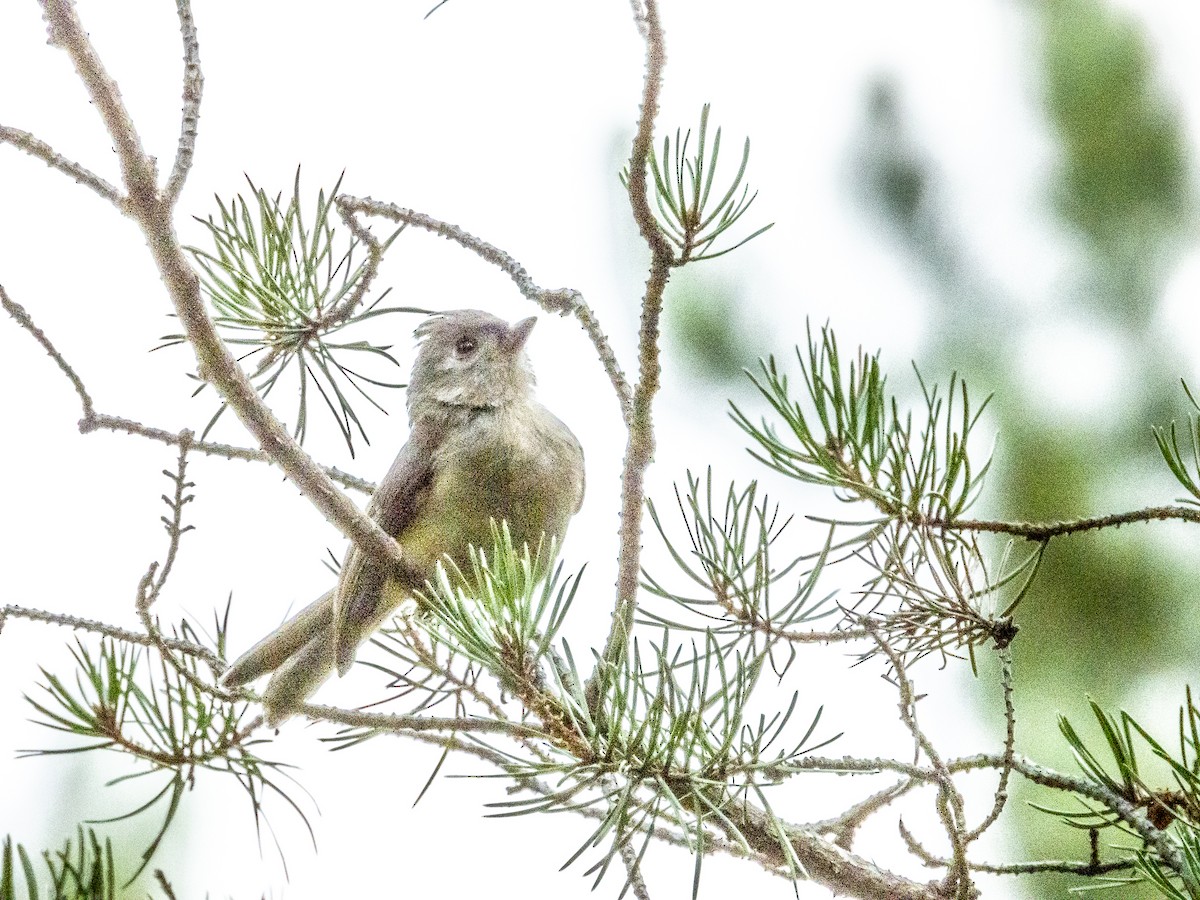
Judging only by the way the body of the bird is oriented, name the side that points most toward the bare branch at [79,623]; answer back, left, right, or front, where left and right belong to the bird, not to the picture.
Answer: right

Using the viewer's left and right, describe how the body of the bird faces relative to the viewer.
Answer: facing the viewer and to the right of the viewer

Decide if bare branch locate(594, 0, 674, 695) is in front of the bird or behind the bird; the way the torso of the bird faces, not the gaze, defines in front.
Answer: in front

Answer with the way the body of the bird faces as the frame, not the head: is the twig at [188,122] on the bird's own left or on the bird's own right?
on the bird's own right

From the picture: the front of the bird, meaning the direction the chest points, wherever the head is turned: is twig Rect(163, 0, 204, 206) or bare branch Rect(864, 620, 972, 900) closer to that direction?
the bare branch
